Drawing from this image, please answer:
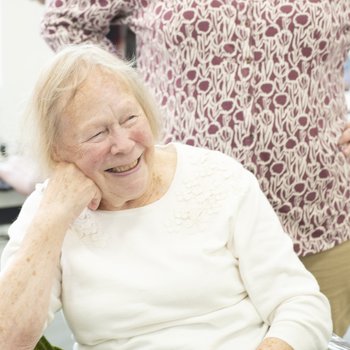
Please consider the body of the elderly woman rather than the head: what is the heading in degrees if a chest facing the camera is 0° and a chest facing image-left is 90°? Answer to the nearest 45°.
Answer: approximately 0°
